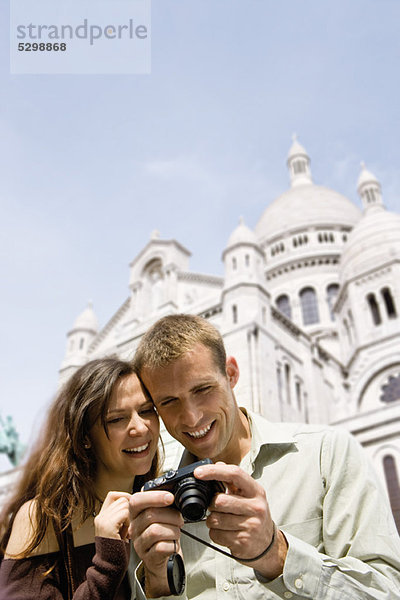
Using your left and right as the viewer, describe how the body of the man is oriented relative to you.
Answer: facing the viewer and to the left of the viewer

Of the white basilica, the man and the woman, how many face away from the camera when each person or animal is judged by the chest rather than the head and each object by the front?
0

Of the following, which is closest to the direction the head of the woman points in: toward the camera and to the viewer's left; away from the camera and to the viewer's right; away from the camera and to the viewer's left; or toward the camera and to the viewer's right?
toward the camera and to the viewer's right

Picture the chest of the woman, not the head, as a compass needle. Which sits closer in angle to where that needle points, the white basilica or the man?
the man

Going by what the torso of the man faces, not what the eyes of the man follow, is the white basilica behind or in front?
behind

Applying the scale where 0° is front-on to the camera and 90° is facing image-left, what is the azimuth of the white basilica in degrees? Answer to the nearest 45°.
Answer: approximately 45°

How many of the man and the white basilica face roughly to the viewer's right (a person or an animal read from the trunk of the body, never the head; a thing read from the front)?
0

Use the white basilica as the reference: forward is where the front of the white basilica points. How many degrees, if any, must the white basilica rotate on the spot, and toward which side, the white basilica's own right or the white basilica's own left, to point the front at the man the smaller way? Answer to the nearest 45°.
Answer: approximately 45° to the white basilica's own left

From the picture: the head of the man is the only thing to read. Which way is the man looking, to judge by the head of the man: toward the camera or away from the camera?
toward the camera

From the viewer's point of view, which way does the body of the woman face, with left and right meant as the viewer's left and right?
facing the viewer and to the right of the viewer

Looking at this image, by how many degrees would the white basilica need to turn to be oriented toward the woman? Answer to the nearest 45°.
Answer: approximately 45° to its left

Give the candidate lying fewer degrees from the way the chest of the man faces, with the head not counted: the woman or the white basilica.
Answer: the woman
